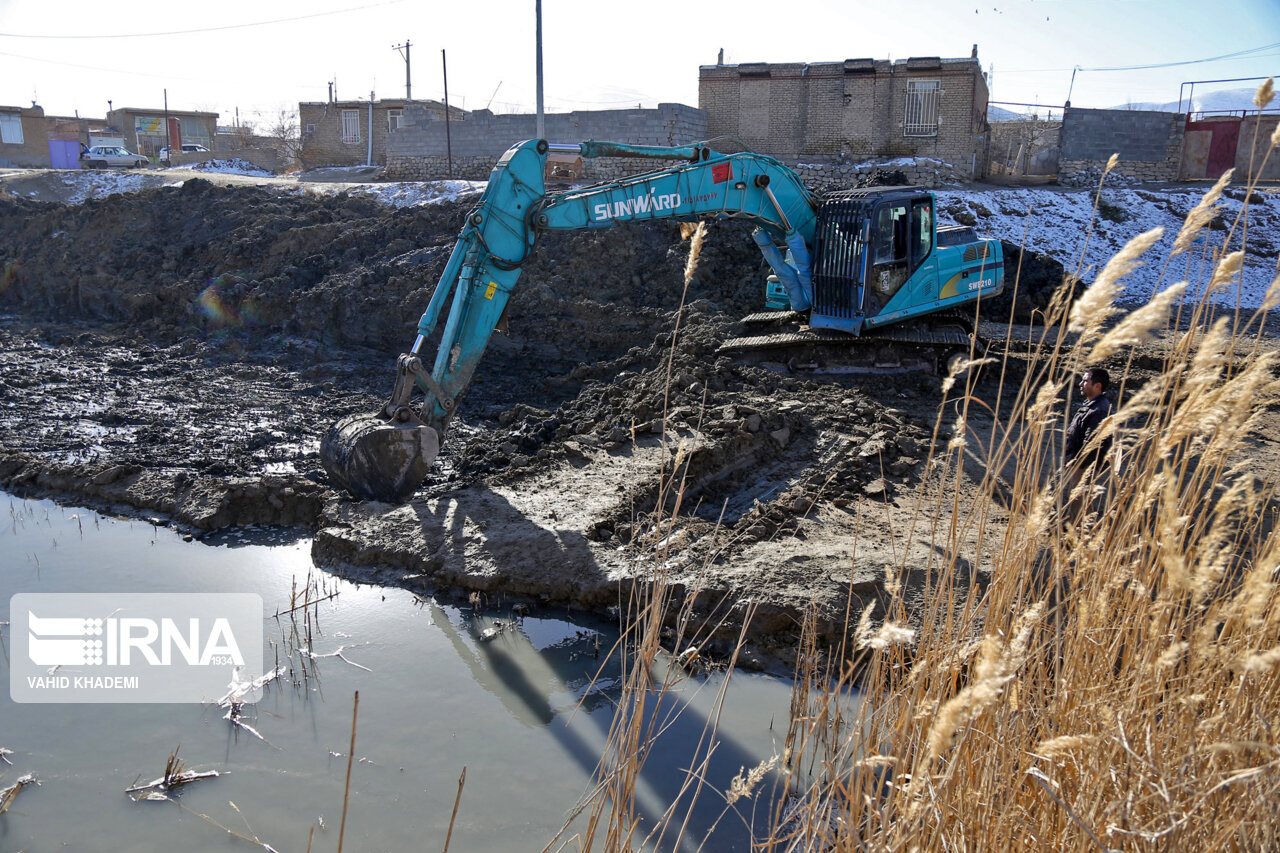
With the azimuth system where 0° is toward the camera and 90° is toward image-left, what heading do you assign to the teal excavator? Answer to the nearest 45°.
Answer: approximately 45°

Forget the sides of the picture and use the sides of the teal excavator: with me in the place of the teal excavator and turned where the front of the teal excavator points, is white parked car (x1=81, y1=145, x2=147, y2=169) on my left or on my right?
on my right

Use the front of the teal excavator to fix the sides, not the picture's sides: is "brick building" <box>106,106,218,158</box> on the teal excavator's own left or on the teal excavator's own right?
on the teal excavator's own right

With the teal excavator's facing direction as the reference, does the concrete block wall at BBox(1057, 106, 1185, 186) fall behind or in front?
behind
